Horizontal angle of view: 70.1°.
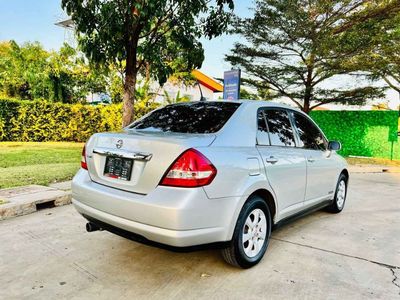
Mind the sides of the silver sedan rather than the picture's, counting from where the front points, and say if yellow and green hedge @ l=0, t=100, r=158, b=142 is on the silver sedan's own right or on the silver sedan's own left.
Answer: on the silver sedan's own left

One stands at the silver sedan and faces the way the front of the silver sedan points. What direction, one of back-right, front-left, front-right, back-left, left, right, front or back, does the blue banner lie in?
front-left

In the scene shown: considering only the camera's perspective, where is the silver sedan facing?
facing away from the viewer and to the right of the viewer

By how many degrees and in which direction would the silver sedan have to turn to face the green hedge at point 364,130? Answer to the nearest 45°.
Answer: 0° — it already faces it

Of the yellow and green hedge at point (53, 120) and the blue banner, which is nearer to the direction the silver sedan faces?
the blue banner

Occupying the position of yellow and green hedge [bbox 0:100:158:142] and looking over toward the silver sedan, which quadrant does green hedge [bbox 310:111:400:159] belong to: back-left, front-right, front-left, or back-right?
front-left
